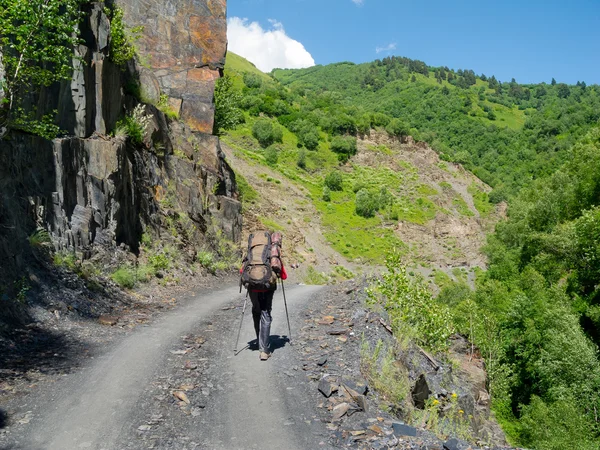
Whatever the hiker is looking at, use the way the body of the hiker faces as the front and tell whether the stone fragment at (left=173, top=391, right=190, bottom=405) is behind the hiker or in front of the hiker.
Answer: behind

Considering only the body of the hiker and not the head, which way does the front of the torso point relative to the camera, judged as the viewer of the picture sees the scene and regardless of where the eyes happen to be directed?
away from the camera

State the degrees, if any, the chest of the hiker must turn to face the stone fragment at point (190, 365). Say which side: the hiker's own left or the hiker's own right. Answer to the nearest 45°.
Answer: approximately 135° to the hiker's own left

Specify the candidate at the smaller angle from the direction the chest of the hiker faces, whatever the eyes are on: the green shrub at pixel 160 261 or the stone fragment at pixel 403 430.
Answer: the green shrub

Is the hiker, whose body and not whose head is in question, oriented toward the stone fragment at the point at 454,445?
no

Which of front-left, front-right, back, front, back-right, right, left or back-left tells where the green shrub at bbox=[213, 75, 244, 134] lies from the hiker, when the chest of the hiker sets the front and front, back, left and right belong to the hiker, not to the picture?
front

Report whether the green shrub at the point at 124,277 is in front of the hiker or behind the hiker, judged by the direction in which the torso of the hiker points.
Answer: in front

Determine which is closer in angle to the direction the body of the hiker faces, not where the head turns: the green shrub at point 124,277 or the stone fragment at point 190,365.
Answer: the green shrub

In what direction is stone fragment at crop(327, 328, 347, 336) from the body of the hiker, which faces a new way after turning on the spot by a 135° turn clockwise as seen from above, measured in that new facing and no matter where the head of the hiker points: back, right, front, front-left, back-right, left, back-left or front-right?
left

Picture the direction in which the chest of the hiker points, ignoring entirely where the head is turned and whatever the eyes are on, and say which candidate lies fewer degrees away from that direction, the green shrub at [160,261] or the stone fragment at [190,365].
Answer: the green shrub

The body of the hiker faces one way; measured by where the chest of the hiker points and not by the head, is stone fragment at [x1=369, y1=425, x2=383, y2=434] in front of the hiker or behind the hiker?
behind
